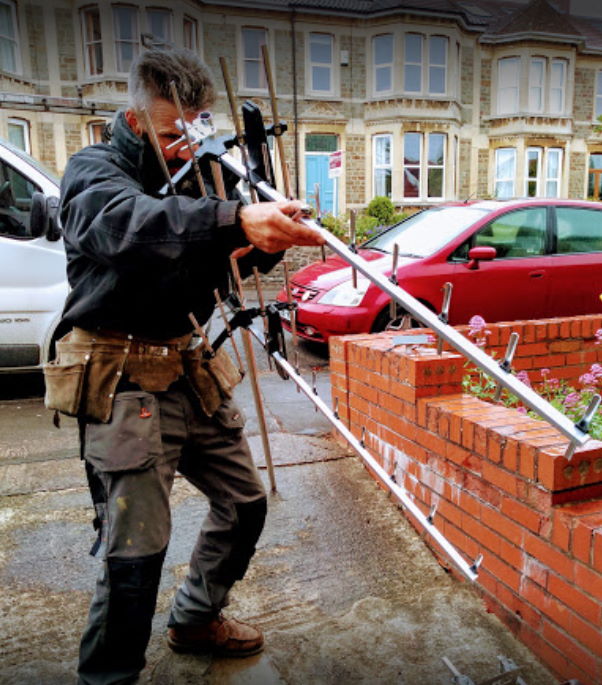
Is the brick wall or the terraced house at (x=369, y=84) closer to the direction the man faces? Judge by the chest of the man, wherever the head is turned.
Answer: the brick wall

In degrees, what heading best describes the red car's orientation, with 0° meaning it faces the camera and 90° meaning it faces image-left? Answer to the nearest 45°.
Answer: approximately 45°

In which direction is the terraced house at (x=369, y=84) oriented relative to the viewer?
toward the camera

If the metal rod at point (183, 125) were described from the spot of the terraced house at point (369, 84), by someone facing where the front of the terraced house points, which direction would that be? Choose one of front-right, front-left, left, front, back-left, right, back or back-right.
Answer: front

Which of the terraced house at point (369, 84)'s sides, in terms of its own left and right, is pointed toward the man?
front

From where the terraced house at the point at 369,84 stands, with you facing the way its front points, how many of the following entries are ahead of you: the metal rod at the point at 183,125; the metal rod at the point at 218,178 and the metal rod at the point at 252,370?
3

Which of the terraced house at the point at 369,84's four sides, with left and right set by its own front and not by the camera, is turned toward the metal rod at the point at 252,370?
front

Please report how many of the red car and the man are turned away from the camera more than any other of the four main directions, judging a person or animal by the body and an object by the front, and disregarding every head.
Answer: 0

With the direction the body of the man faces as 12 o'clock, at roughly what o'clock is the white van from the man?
The white van is roughly at 7 o'clock from the man.

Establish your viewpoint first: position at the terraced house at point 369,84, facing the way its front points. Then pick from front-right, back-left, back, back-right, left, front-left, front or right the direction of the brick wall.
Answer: front
